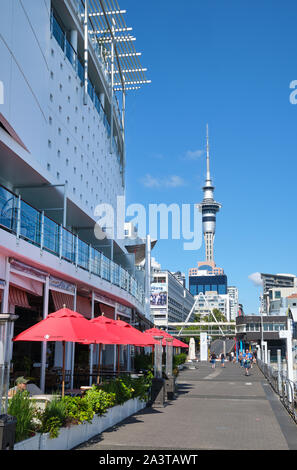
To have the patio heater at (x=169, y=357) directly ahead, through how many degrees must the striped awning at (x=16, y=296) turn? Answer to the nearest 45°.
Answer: approximately 90° to its left

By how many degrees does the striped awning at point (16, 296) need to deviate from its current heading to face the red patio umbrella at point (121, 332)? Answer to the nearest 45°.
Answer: approximately 45° to its left

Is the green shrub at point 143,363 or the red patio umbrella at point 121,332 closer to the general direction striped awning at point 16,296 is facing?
the red patio umbrella

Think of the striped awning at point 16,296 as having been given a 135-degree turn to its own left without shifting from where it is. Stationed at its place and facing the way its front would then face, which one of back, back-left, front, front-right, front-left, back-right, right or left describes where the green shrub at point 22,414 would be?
back

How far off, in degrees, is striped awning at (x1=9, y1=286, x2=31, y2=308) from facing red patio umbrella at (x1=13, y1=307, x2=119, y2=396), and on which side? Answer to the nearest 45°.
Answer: approximately 45° to its right

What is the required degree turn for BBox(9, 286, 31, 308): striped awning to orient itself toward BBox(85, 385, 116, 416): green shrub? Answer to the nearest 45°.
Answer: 0° — it already faces it

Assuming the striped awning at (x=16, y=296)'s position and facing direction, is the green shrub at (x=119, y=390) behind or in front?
in front

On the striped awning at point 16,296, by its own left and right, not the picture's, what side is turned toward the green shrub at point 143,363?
left

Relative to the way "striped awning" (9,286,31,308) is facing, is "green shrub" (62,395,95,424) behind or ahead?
ahead

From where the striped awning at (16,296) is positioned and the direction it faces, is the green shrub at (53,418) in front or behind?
in front

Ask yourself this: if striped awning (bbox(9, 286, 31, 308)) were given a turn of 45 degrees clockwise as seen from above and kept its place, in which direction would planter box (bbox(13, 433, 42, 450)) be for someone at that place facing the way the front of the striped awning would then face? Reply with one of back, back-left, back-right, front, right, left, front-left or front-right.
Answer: front
